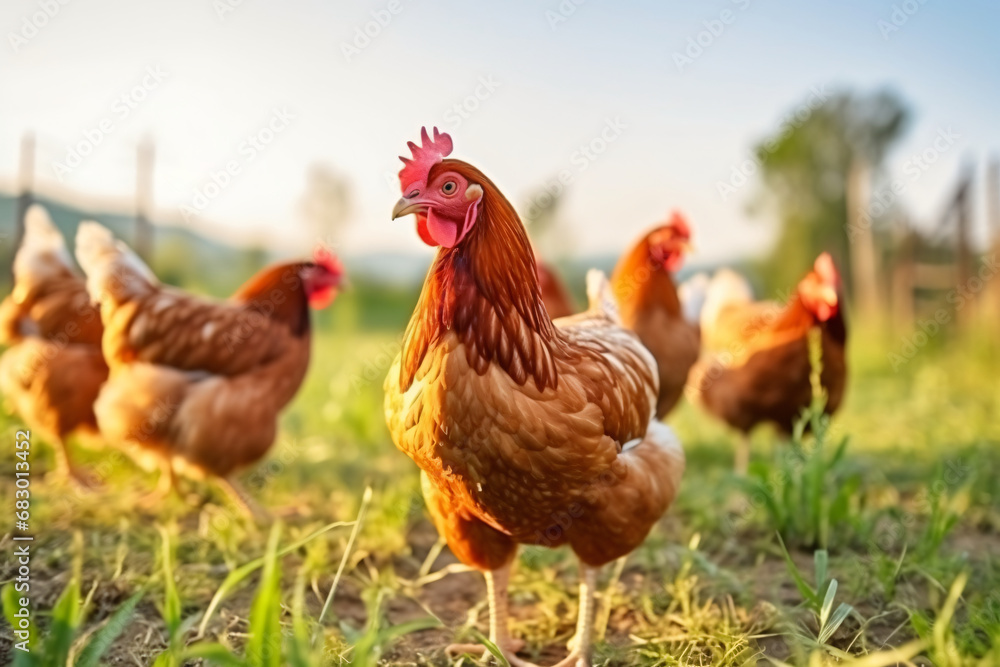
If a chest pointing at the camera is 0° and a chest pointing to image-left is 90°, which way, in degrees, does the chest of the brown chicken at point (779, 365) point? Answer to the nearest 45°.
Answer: approximately 270°

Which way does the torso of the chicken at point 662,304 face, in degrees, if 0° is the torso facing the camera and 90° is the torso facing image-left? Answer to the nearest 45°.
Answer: approximately 315°

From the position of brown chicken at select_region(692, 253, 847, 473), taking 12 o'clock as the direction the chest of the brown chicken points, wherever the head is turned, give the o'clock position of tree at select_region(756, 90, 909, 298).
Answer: The tree is roughly at 9 o'clock from the brown chicken.

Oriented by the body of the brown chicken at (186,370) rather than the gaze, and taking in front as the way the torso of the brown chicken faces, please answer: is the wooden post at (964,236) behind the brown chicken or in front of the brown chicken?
in front

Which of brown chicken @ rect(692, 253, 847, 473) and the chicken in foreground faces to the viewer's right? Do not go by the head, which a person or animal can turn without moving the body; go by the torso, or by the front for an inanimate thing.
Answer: the brown chicken

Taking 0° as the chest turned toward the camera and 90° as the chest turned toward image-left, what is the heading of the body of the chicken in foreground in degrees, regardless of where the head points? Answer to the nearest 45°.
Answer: approximately 45°

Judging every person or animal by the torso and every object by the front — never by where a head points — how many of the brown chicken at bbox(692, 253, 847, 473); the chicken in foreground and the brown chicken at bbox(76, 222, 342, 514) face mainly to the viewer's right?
2

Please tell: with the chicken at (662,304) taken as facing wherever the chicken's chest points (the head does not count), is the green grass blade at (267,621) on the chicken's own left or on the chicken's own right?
on the chicken's own right

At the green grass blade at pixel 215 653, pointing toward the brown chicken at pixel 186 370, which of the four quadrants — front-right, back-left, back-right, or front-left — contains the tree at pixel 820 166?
front-right

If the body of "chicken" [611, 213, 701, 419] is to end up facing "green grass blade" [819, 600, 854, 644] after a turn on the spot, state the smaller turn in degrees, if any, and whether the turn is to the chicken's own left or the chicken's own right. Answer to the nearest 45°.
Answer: approximately 45° to the chicken's own right

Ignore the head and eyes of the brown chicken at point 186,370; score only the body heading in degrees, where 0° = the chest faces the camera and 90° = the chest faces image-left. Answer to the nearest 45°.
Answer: approximately 270°
